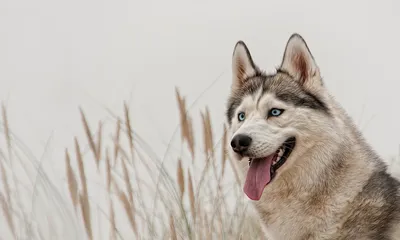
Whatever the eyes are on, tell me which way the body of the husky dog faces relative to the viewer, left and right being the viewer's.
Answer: facing the viewer and to the left of the viewer
